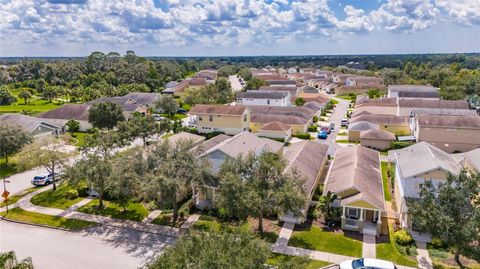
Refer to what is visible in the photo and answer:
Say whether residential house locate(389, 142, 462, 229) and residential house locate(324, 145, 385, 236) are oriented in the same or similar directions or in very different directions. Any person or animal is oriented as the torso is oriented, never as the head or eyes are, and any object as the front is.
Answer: same or similar directions

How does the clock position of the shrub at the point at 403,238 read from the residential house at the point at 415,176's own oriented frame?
The shrub is roughly at 12 o'clock from the residential house.

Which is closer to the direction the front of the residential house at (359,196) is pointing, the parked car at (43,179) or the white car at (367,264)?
the white car

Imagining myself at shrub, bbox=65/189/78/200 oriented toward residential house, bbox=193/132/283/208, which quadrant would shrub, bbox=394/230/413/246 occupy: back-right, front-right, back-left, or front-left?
front-right

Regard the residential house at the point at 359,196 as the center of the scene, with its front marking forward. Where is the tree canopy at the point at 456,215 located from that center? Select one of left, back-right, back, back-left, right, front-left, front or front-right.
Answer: front-left

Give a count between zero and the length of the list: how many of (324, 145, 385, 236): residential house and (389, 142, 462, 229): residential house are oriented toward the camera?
2

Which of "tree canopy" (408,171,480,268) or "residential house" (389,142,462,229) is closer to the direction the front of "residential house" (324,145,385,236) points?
the tree canopy

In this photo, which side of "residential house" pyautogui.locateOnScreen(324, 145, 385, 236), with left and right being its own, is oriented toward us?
front

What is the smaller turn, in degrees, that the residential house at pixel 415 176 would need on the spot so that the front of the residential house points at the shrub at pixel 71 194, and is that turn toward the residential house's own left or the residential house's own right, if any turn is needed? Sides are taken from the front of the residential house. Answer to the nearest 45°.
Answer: approximately 90° to the residential house's own right

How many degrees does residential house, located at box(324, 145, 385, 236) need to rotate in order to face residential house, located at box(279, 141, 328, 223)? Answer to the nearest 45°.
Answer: approximately 135° to its right

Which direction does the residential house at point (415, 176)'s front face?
toward the camera

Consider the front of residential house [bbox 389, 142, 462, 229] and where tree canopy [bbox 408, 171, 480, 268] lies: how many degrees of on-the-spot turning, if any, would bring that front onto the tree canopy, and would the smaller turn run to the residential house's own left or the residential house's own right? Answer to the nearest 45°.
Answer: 0° — it already faces it

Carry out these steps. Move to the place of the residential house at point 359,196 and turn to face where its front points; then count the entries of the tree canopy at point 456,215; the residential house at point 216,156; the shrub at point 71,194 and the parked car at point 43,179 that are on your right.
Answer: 3

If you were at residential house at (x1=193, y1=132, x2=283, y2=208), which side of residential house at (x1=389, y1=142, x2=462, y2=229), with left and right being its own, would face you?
right

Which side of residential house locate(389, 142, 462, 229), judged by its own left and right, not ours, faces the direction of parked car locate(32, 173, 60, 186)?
right

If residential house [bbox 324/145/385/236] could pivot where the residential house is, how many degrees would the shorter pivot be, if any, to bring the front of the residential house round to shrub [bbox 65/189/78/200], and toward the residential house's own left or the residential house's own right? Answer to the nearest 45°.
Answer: approximately 90° to the residential house's own right
